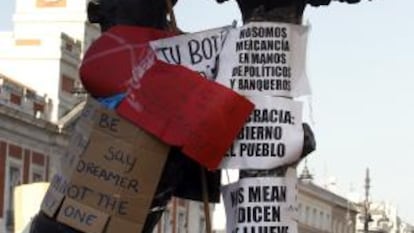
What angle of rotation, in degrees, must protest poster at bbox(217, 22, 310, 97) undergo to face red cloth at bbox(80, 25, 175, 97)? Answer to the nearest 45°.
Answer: approximately 90° to its right

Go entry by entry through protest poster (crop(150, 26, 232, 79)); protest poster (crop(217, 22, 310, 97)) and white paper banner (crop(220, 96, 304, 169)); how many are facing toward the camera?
3

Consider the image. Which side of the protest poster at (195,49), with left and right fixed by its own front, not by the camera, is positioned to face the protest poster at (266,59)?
left

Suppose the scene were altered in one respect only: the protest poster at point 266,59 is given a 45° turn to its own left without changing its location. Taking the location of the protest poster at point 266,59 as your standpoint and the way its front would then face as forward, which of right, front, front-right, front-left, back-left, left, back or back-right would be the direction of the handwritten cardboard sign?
back-right

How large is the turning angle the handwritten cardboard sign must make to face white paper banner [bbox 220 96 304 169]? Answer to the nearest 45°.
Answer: approximately 90° to its left

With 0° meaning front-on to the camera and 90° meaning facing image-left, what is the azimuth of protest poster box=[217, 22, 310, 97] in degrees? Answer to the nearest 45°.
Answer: approximately 0°

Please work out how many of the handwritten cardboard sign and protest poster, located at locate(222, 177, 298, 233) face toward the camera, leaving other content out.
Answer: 2
